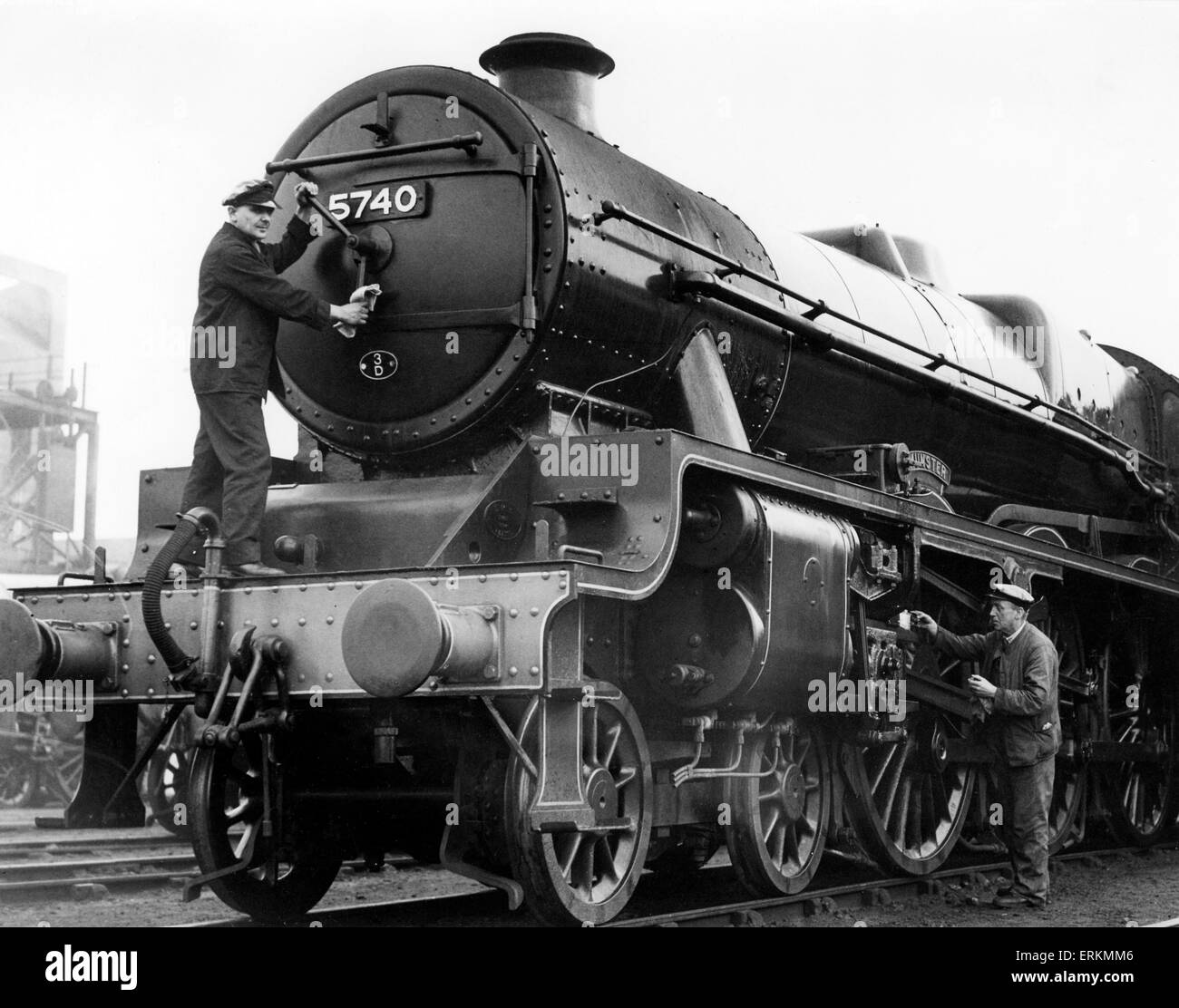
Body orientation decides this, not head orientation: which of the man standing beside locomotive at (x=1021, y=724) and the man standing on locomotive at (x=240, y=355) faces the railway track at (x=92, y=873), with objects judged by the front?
the man standing beside locomotive at (x=1021, y=724)

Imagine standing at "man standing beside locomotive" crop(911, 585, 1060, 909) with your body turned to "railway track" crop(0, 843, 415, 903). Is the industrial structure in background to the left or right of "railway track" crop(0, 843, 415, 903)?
right

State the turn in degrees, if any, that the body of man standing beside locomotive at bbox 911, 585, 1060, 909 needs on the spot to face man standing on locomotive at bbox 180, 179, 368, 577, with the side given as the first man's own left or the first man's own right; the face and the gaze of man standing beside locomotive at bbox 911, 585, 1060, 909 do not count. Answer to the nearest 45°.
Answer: approximately 45° to the first man's own left

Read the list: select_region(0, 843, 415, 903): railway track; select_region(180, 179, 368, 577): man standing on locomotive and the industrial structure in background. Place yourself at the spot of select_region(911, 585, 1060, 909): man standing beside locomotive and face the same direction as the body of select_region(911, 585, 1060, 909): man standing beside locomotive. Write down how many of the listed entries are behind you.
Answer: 0

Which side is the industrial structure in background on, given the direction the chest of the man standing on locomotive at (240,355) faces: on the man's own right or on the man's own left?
on the man's own left

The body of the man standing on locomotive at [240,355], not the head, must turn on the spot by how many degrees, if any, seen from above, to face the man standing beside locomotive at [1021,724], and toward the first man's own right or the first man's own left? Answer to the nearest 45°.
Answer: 0° — they already face them

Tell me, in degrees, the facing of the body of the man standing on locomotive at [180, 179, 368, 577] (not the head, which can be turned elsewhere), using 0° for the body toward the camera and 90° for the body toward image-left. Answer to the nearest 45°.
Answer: approximately 270°

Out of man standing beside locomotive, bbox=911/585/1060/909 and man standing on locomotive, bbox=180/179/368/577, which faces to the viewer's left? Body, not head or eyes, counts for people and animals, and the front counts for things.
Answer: man standing beside locomotive, bbox=911/585/1060/909

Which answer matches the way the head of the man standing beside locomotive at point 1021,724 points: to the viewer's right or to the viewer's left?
to the viewer's left

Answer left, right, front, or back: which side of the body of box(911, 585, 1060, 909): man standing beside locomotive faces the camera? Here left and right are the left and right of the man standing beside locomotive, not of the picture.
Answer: left

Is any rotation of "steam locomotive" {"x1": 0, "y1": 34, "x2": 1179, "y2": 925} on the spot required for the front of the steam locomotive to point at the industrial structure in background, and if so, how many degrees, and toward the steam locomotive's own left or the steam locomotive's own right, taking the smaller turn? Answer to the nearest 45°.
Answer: approximately 90° to the steam locomotive's own right

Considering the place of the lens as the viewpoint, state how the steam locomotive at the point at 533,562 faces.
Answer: facing the viewer and to the left of the viewer

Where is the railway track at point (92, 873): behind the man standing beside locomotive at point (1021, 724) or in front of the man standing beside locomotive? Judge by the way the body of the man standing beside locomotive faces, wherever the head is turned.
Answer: in front
